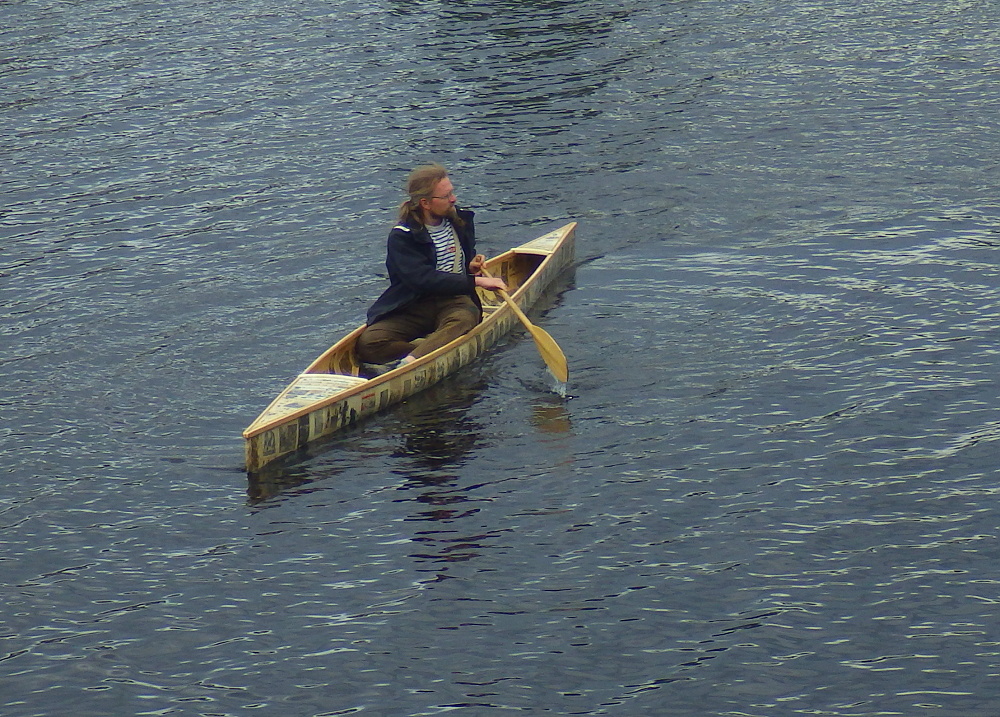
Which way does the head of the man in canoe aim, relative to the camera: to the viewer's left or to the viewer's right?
to the viewer's right

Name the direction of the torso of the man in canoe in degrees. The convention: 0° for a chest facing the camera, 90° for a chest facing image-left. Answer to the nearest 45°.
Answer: approximately 315°
